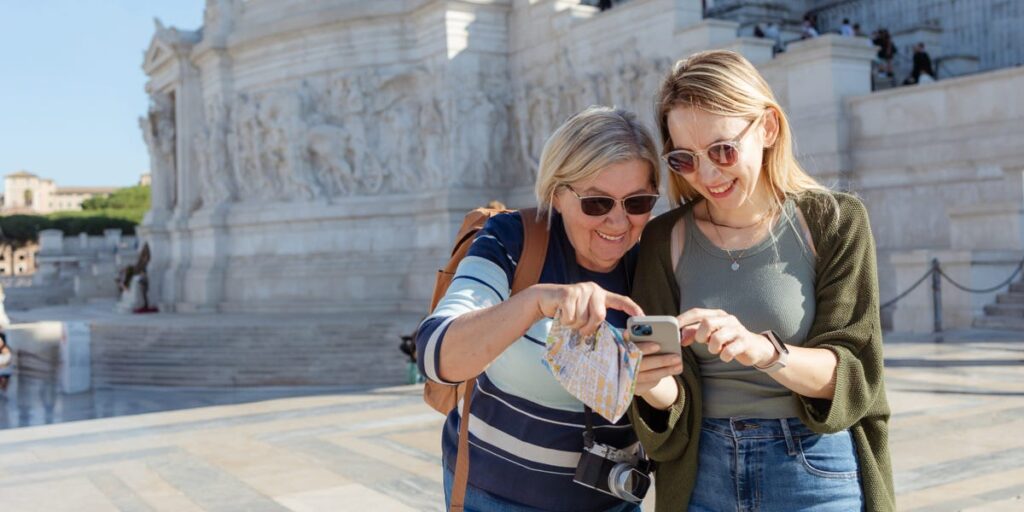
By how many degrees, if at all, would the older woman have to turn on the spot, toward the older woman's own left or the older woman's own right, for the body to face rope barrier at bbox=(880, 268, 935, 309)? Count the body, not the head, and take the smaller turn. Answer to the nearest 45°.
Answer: approximately 90° to the older woman's own left

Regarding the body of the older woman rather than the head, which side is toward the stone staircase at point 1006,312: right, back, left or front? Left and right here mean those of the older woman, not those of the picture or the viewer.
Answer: left

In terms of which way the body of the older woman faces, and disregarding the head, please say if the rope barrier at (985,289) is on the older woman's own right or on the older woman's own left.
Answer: on the older woman's own left

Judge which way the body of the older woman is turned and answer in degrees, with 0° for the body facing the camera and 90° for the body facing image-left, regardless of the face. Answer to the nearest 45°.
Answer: approximately 315°

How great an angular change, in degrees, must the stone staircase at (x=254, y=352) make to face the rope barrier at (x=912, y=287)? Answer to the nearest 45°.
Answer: approximately 45° to its left

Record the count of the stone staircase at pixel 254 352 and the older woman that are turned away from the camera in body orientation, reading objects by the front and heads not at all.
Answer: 0

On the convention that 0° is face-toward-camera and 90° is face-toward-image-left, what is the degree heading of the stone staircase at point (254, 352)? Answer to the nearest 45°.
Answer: approximately 0°

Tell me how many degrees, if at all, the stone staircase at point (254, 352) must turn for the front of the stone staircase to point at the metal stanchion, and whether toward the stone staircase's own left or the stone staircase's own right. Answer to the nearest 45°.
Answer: approximately 45° to the stone staircase's own left

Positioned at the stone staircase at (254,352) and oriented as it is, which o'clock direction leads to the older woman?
The older woman is roughly at 12 o'clock from the stone staircase.

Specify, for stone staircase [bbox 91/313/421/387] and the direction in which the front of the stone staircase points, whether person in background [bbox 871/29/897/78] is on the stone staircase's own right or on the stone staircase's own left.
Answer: on the stone staircase's own left

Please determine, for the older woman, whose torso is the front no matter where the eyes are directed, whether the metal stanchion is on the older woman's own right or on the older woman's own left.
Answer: on the older woman's own left

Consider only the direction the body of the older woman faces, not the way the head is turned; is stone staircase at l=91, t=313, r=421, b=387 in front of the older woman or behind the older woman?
behind
